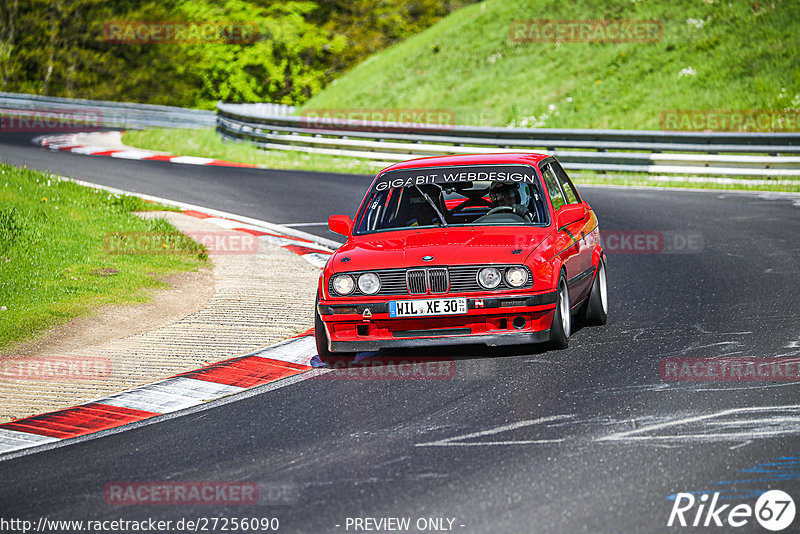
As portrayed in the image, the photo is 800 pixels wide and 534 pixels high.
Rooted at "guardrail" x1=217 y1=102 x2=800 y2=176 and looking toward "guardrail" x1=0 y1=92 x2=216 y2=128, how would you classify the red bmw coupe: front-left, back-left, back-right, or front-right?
back-left

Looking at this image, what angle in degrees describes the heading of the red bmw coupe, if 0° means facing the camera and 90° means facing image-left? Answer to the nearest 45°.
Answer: approximately 0°

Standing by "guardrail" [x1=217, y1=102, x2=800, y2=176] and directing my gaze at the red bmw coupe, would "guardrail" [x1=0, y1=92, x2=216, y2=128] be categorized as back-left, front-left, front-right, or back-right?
back-right

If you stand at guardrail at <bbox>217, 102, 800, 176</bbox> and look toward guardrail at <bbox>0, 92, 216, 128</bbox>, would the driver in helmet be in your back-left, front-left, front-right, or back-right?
back-left

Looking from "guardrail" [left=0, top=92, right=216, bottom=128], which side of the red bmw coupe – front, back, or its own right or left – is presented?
back

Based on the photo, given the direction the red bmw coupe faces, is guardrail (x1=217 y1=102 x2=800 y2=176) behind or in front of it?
behind
